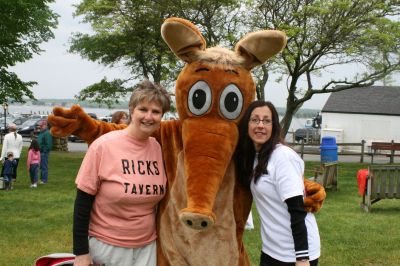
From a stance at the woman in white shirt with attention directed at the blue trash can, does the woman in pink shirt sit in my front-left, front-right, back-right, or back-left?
back-left

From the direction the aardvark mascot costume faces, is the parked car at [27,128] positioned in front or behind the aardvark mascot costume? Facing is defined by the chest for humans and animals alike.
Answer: behind

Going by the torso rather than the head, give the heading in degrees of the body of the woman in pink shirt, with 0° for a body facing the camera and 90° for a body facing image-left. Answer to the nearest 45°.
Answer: approximately 315°

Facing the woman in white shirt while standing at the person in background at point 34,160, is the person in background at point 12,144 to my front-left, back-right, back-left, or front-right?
back-right
